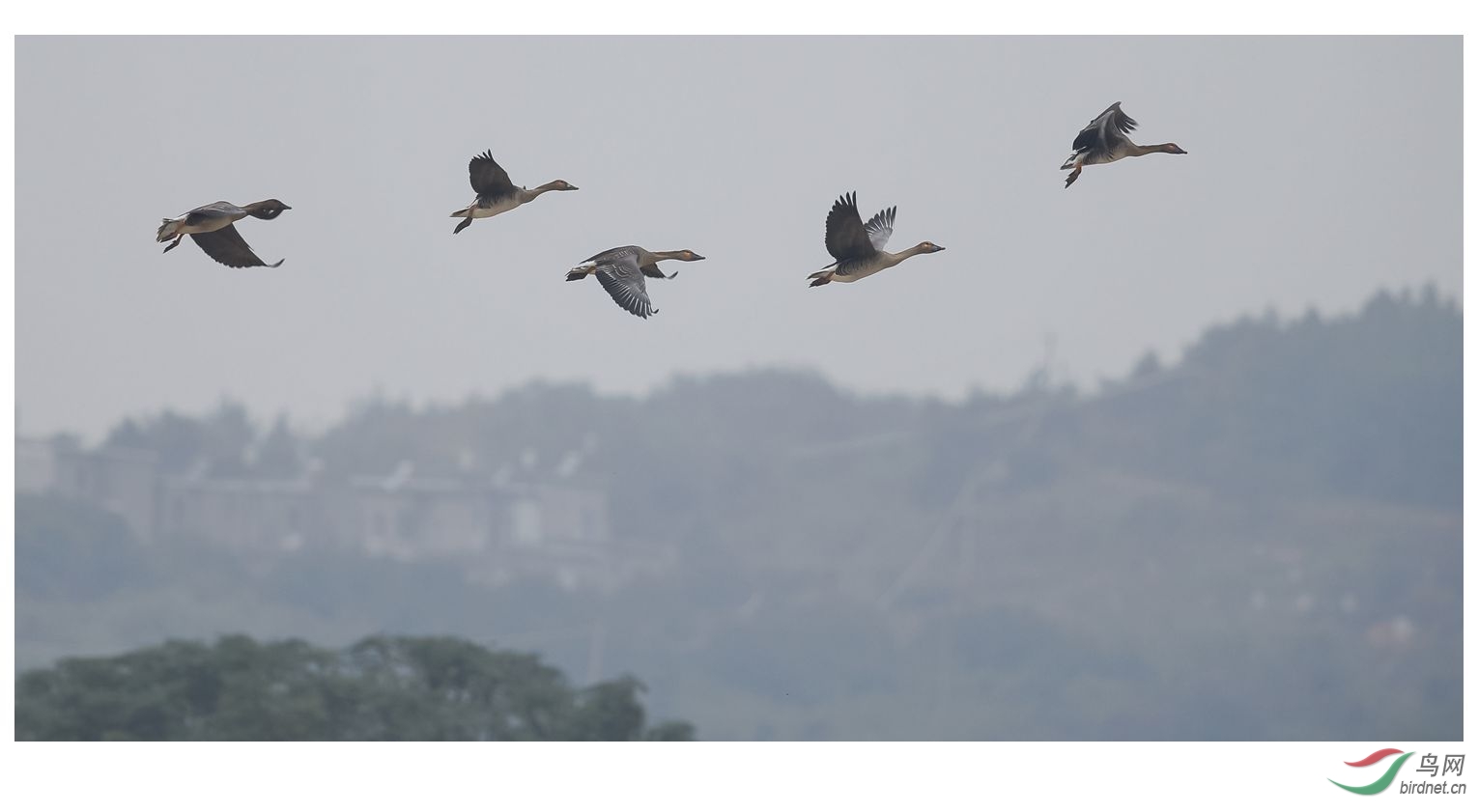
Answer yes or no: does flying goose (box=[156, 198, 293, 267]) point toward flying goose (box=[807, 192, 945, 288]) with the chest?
yes

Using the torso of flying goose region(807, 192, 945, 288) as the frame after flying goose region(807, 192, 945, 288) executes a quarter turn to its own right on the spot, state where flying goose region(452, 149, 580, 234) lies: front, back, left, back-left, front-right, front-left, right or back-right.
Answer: right

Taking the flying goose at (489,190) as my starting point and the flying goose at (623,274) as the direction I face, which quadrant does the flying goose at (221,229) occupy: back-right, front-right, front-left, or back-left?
back-right

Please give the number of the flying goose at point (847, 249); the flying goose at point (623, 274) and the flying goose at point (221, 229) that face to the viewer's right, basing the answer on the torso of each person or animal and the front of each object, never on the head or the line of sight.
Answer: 3

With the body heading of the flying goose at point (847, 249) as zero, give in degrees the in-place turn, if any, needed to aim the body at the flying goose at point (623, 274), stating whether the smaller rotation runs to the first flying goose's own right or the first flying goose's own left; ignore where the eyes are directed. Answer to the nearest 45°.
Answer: approximately 180°

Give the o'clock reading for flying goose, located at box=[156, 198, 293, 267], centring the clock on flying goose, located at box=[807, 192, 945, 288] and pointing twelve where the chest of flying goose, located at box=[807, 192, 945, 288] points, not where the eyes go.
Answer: flying goose, located at box=[156, 198, 293, 267] is roughly at 6 o'clock from flying goose, located at box=[807, 192, 945, 288].

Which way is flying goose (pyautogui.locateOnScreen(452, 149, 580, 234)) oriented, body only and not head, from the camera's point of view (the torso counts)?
to the viewer's right

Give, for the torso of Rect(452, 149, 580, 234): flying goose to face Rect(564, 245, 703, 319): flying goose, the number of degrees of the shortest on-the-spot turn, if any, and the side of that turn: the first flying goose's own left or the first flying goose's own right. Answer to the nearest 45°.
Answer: approximately 45° to the first flying goose's own right

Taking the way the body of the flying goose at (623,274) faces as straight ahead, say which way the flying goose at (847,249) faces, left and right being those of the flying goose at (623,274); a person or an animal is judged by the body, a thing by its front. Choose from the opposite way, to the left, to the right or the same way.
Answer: the same way

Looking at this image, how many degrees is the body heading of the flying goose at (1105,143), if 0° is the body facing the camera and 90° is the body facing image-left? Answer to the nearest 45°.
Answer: approximately 270°

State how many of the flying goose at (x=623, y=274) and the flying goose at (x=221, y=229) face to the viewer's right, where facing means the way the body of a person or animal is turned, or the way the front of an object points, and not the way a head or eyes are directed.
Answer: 2

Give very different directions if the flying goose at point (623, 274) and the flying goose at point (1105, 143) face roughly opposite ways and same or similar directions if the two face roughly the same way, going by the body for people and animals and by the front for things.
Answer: same or similar directions

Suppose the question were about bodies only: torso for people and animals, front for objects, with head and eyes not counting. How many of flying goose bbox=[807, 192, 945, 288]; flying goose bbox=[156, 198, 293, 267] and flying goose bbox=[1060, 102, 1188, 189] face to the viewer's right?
3

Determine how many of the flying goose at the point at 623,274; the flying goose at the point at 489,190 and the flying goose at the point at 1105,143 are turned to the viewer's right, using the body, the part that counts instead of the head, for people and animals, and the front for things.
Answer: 3

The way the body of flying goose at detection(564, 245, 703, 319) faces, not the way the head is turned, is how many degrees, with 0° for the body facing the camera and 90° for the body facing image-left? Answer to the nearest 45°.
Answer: approximately 270°

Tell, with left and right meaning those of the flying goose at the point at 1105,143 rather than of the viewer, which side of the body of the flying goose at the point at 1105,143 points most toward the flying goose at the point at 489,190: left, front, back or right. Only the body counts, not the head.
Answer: back

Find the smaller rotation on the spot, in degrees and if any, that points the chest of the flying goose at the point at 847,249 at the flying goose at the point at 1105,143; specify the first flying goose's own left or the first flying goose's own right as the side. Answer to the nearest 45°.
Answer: approximately 45° to the first flying goose's own right

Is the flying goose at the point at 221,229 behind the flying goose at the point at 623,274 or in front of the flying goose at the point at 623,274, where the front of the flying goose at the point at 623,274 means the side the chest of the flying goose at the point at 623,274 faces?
behind

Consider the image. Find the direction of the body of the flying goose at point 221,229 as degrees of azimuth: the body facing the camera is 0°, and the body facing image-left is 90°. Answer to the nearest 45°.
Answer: approximately 270°

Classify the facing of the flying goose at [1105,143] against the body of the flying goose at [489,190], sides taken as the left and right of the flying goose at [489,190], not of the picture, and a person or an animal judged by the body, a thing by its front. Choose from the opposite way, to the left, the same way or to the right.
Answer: the same way
